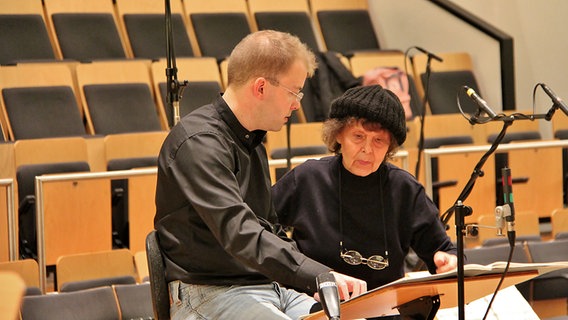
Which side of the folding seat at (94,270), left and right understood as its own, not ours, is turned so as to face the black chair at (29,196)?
back

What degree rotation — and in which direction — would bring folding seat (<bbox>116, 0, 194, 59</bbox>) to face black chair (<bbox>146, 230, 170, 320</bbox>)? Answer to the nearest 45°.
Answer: approximately 45° to its right

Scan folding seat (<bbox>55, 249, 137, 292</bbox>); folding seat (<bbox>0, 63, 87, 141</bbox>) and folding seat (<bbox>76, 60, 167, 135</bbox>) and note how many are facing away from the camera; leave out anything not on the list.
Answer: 0

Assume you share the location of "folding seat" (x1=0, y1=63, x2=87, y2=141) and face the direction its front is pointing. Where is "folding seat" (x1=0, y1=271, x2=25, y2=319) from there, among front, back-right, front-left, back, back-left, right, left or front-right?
front-right

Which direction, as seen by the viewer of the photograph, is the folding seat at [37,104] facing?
facing the viewer and to the right of the viewer

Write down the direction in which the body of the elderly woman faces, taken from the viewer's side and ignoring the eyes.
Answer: toward the camera

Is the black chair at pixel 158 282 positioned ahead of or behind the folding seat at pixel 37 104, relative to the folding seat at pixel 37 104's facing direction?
ahead

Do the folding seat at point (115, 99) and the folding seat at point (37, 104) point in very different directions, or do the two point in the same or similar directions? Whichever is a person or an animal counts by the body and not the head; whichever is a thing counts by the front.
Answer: same or similar directions

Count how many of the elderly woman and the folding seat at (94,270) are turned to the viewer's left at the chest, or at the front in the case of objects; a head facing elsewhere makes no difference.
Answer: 0

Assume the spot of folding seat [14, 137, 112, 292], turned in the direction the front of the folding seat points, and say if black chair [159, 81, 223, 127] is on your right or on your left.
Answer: on your left
